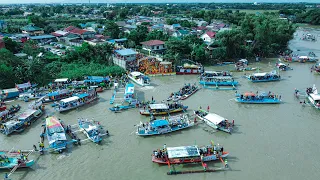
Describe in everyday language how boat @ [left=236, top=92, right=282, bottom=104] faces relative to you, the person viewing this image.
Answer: facing to the left of the viewer

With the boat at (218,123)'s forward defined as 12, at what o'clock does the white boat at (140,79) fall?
The white boat is roughly at 12 o'clock from the boat.

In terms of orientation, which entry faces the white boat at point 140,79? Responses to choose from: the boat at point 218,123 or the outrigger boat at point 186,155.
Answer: the boat
